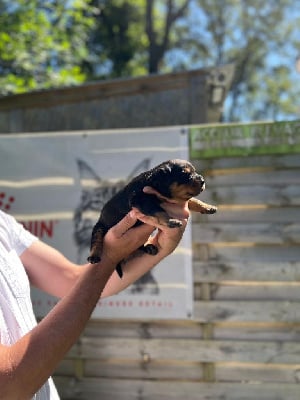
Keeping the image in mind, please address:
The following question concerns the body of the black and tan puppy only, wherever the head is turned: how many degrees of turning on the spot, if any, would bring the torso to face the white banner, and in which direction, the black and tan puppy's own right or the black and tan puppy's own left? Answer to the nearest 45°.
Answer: approximately 90° to the black and tan puppy's own left

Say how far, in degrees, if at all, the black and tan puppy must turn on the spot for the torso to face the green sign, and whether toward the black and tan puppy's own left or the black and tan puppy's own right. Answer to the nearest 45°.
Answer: approximately 90° to the black and tan puppy's own left

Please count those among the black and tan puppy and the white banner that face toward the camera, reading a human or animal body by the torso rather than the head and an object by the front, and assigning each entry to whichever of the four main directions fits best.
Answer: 1

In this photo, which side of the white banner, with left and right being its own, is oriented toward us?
front

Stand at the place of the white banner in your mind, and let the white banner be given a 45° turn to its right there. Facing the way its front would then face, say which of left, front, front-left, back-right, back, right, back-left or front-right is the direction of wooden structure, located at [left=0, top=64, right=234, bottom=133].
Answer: back-right

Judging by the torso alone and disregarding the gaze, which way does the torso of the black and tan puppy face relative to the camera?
to the viewer's right

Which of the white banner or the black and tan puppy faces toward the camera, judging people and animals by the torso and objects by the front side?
the white banner

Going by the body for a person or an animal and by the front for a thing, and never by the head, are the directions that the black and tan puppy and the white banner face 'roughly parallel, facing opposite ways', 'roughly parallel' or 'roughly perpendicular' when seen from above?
roughly perpendicular

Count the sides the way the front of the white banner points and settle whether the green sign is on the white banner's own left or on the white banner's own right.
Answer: on the white banner's own left

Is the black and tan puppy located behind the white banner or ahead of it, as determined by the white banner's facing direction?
ahead

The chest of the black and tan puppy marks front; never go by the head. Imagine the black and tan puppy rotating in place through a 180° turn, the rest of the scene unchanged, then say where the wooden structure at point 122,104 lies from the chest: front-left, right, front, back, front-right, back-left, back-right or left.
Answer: right
